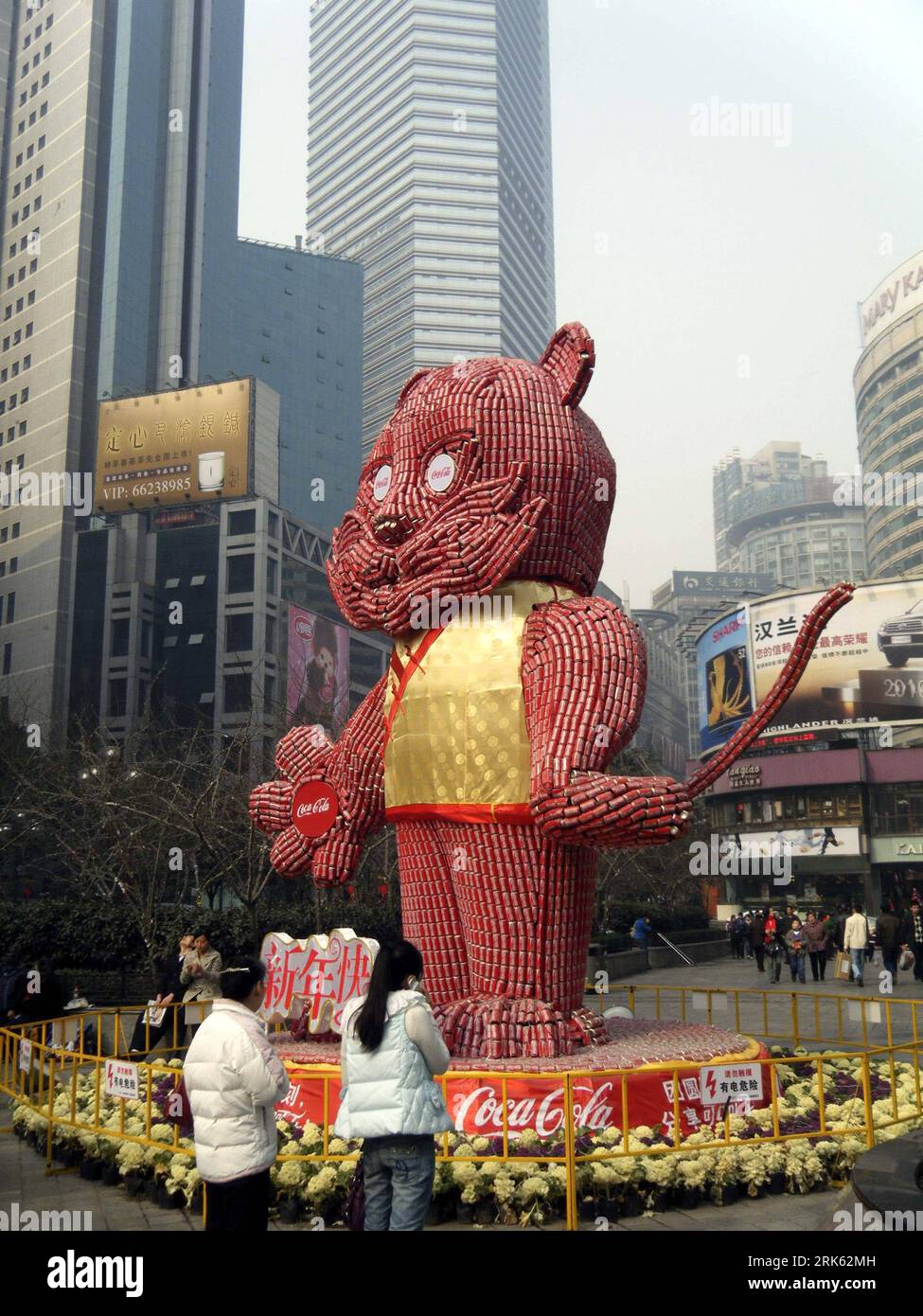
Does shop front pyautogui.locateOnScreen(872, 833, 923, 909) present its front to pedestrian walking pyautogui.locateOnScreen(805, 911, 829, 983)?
yes

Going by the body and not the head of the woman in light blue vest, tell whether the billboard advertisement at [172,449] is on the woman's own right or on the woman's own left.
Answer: on the woman's own left

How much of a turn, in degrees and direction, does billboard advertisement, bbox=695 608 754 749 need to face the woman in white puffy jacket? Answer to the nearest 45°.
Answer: approximately 45° to its left

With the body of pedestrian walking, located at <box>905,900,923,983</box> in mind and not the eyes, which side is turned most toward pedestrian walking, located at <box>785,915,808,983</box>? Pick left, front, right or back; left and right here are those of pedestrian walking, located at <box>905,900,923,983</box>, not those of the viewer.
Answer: right

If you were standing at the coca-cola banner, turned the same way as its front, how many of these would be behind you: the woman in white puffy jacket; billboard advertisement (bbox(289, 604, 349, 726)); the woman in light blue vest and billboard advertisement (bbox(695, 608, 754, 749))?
2

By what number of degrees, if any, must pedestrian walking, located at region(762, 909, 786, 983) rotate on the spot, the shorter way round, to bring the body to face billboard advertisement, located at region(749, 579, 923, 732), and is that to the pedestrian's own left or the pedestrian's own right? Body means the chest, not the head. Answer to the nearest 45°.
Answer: approximately 180°

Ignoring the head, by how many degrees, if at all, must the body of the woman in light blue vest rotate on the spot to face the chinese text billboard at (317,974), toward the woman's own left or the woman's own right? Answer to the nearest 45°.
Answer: approximately 45° to the woman's own left

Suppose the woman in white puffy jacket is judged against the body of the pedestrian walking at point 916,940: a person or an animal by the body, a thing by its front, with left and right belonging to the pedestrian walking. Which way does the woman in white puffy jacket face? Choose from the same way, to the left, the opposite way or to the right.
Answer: the opposite way
